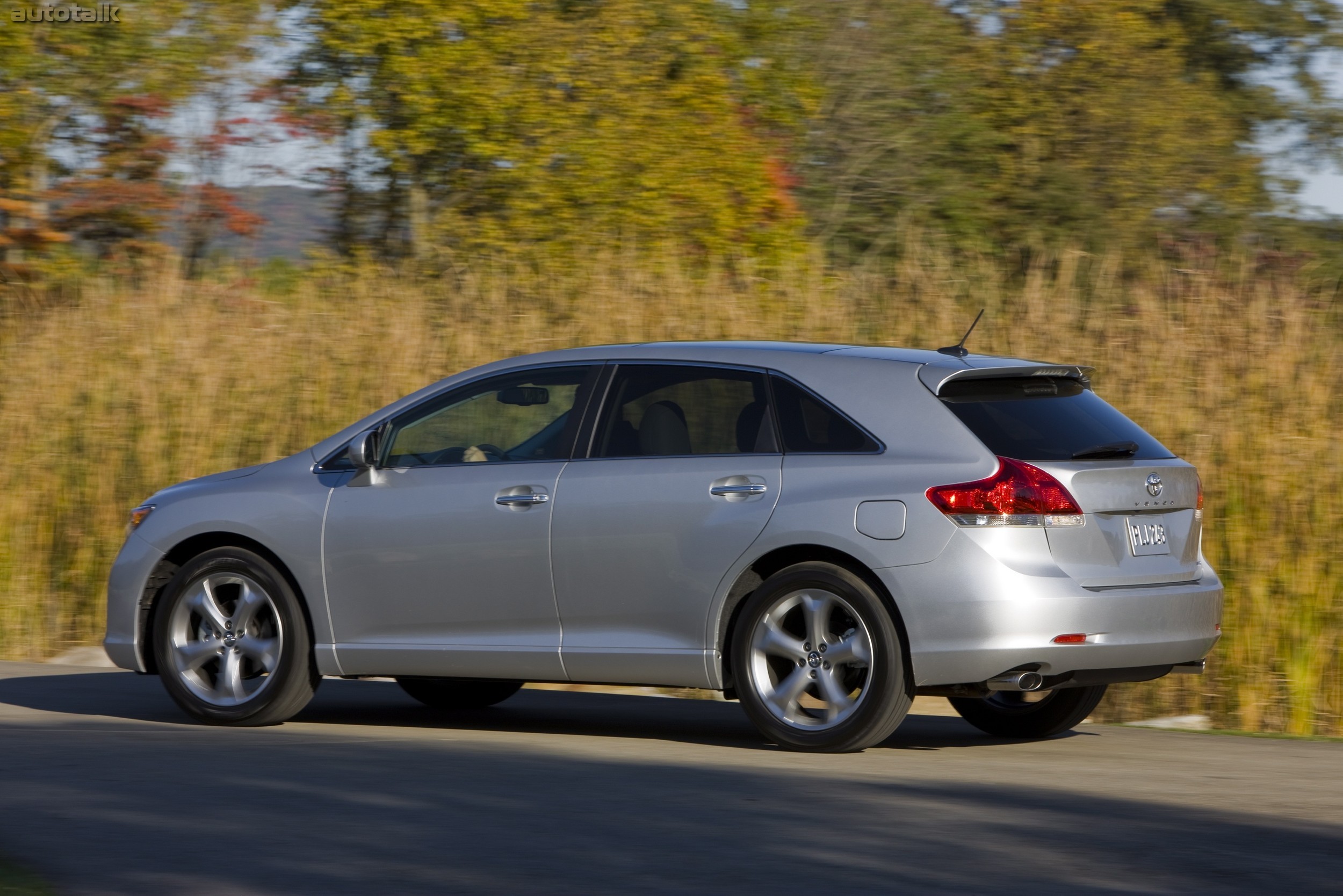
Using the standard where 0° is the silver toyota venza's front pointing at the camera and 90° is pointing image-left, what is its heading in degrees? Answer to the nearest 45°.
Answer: approximately 135°

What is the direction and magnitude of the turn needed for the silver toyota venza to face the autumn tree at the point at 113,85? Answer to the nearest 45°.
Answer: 0° — it already faces it

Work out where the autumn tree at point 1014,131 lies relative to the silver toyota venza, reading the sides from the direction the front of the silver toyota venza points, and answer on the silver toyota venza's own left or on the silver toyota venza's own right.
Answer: on the silver toyota venza's own right

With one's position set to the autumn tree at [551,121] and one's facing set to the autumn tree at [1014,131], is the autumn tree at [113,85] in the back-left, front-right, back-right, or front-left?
back-left

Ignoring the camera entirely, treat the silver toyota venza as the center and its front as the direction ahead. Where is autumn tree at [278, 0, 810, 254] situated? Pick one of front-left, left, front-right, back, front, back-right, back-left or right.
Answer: front-right

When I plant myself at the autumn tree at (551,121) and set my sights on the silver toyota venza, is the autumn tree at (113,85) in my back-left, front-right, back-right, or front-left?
back-right
